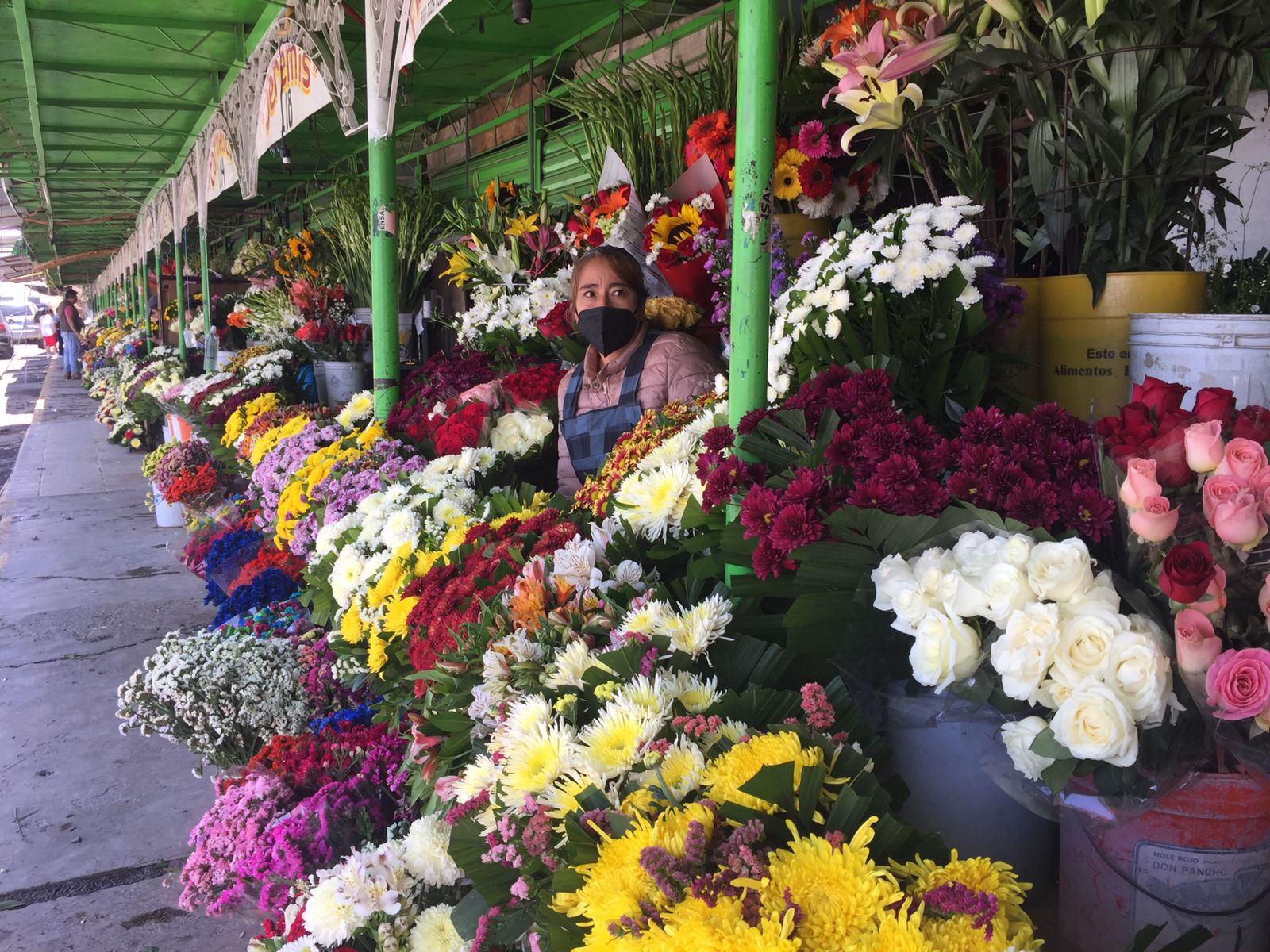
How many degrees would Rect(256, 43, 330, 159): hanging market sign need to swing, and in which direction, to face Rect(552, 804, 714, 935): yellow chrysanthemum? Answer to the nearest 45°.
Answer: approximately 45° to its left

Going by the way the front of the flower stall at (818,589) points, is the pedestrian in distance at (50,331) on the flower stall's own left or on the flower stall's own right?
on the flower stall's own right

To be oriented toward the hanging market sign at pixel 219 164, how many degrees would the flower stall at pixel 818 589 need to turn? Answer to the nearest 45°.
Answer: approximately 90° to its right

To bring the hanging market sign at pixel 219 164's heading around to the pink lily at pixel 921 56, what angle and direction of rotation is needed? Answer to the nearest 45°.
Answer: approximately 45° to its left

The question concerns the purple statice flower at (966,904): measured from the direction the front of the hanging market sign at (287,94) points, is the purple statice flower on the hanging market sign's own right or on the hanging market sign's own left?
on the hanging market sign's own left

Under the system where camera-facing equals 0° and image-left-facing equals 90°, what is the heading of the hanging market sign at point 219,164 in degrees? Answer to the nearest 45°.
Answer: approximately 45°
